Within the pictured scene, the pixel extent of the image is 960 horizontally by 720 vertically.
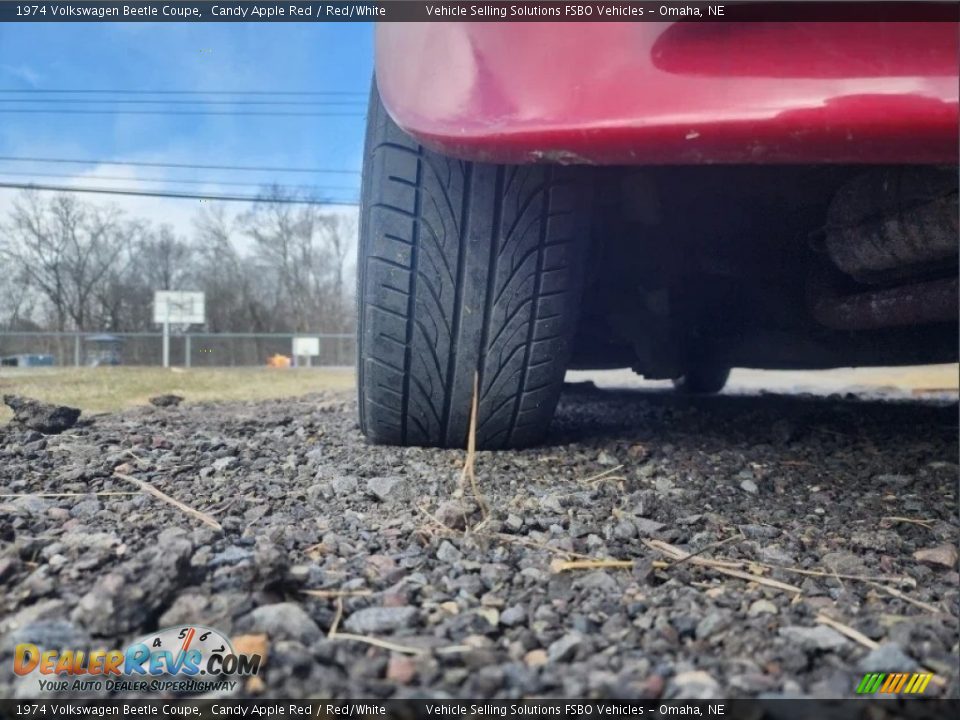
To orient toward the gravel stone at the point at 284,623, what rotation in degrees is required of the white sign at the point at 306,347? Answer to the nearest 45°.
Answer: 0° — it already faces it

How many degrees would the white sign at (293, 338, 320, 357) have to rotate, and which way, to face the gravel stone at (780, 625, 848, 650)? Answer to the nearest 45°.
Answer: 0° — it already faces it

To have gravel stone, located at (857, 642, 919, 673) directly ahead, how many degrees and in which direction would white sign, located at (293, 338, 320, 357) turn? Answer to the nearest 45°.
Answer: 0° — it already faces it

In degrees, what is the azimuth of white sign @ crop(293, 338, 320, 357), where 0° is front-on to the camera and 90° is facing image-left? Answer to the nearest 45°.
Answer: approximately 0°

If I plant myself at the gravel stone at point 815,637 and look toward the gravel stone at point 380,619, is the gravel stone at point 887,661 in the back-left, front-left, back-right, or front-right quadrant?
back-left
